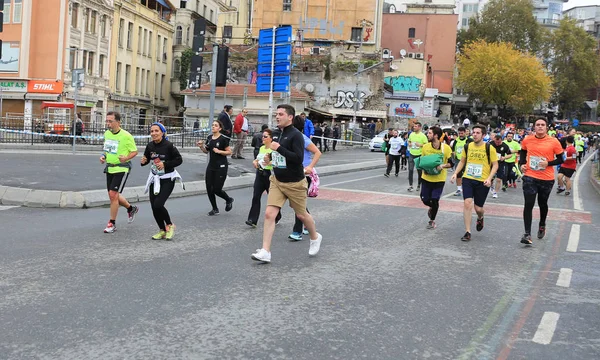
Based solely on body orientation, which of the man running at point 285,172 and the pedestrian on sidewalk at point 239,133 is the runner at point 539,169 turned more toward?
the man running

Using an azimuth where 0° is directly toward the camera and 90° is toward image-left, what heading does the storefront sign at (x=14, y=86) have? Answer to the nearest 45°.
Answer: approximately 0°

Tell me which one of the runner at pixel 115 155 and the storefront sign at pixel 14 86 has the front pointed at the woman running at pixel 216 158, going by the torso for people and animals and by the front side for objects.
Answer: the storefront sign

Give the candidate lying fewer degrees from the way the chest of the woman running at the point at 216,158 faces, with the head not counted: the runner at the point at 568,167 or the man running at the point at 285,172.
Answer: the man running

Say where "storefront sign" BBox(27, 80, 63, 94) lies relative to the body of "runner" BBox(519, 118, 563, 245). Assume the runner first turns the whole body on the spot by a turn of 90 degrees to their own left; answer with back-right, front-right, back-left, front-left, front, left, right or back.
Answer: back-left

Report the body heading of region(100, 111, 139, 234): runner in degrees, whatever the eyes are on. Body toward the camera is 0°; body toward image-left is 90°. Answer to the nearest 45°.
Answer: approximately 45°

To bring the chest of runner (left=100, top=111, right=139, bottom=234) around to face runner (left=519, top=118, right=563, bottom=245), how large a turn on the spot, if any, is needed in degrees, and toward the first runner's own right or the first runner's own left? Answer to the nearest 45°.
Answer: approximately 135° to the first runner's own left

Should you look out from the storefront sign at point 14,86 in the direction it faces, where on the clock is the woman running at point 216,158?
The woman running is roughly at 12 o'clock from the storefront sign.

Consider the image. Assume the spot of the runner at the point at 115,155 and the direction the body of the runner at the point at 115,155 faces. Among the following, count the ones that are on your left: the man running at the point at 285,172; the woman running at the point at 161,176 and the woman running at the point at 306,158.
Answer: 3

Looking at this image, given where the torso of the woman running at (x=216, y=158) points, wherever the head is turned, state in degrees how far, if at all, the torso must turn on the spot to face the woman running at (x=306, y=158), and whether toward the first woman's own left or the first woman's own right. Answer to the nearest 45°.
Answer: approximately 45° to the first woman's own left
